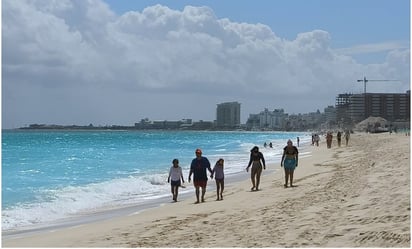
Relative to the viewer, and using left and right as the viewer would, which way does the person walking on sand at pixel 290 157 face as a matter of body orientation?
facing the viewer

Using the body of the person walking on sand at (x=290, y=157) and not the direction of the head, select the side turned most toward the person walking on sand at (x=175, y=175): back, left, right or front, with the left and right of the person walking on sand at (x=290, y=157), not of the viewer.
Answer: right

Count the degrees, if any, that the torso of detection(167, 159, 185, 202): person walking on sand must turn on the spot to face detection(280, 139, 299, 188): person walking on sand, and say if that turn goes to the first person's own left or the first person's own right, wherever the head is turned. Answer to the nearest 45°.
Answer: approximately 90° to the first person's own left
